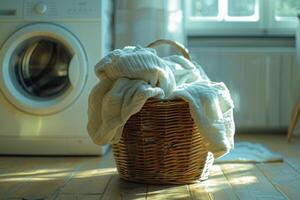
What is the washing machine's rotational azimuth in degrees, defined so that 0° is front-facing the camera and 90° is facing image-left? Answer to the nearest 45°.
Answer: approximately 0°

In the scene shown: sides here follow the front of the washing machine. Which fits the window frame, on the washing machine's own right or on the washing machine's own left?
on the washing machine's own left

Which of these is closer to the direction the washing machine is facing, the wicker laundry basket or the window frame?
the wicker laundry basket

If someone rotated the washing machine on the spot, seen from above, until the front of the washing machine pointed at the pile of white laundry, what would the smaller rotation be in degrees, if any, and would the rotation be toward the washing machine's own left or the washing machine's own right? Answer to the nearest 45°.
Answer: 0° — it already faces it
